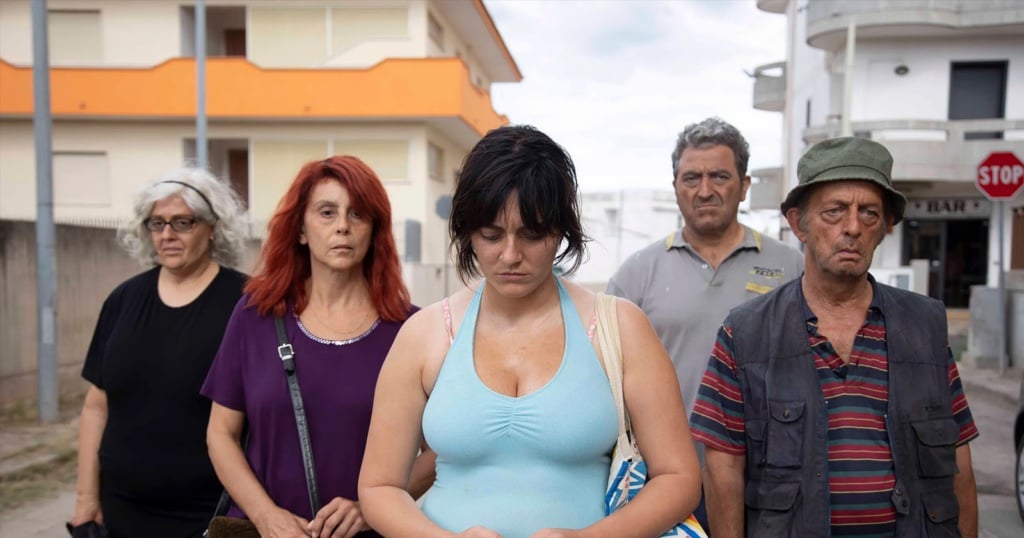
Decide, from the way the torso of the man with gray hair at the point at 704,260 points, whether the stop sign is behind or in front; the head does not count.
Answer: behind

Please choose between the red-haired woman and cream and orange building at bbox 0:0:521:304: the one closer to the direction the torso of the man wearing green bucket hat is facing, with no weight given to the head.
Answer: the red-haired woman

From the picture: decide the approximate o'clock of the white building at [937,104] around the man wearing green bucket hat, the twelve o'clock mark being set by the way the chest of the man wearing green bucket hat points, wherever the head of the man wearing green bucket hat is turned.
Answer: The white building is roughly at 6 o'clock from the man wearing green bucket hat.

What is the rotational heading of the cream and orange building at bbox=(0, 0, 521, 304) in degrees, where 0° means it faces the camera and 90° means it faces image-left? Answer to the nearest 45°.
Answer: approximately 0°

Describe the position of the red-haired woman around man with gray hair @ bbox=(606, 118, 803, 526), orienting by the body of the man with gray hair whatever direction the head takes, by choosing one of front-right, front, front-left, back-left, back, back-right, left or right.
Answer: front-right

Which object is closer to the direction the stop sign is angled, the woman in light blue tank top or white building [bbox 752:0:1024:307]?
the woman in light blue tank top

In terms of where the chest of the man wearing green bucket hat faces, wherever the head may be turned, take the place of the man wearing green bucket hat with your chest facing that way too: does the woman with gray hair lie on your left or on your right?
on your right

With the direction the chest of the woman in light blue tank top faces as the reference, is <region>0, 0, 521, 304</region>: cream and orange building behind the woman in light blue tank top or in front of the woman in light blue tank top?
behind
